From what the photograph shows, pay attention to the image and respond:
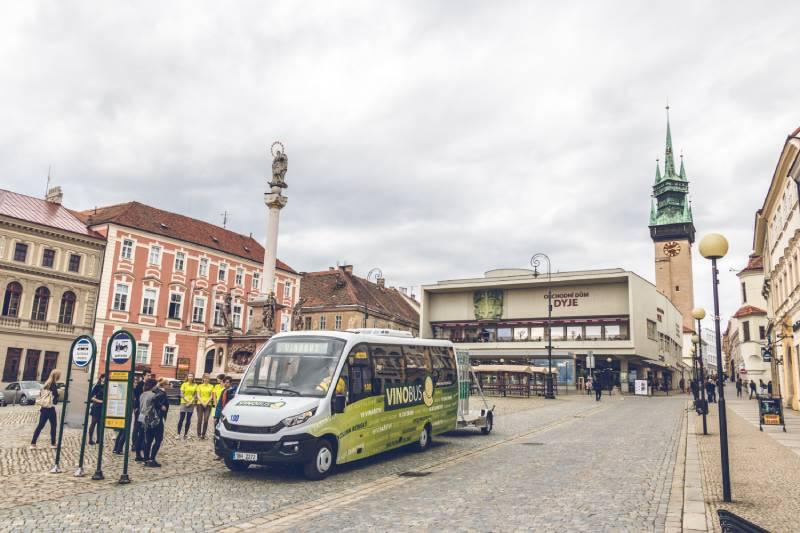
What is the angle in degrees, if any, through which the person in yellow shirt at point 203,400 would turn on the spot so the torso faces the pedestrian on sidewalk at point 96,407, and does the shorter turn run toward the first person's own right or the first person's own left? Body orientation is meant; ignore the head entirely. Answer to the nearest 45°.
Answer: approximately 90° to the first person's own right

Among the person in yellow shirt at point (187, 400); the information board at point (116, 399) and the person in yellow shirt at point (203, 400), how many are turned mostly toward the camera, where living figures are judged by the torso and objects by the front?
3

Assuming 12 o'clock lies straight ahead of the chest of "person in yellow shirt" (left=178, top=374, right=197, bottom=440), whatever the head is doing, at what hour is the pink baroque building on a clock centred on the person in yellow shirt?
The pink baroque building is roughly at 6 o'clock from the person in yellow shirt.

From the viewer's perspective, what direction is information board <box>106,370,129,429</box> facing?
toward the camera

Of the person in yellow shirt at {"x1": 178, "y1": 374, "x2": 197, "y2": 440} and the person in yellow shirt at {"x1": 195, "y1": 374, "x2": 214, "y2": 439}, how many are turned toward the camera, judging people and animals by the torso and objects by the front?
2

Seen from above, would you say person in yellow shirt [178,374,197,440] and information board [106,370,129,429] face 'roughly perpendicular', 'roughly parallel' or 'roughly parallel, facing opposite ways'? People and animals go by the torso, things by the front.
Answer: roughly parallel

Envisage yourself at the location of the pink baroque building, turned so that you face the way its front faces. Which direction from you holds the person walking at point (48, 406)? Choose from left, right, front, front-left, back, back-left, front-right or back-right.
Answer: front-right

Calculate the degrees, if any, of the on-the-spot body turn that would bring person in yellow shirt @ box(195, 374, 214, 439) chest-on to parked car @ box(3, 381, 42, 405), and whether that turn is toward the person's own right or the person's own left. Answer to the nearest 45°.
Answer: approximately 135° to the person's own right

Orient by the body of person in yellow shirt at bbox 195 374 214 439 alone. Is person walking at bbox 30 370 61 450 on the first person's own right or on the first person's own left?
on the first person's own right

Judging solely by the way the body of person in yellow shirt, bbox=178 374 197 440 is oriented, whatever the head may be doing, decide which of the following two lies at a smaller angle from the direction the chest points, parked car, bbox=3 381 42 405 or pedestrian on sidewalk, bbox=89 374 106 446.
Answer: the pedestrian on sidewalk

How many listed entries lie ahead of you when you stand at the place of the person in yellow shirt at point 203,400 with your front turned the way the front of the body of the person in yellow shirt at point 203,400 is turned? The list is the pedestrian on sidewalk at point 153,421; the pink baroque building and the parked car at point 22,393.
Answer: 1

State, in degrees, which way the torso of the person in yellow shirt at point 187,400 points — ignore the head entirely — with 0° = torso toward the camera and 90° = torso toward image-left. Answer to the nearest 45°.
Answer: approximately 0°
